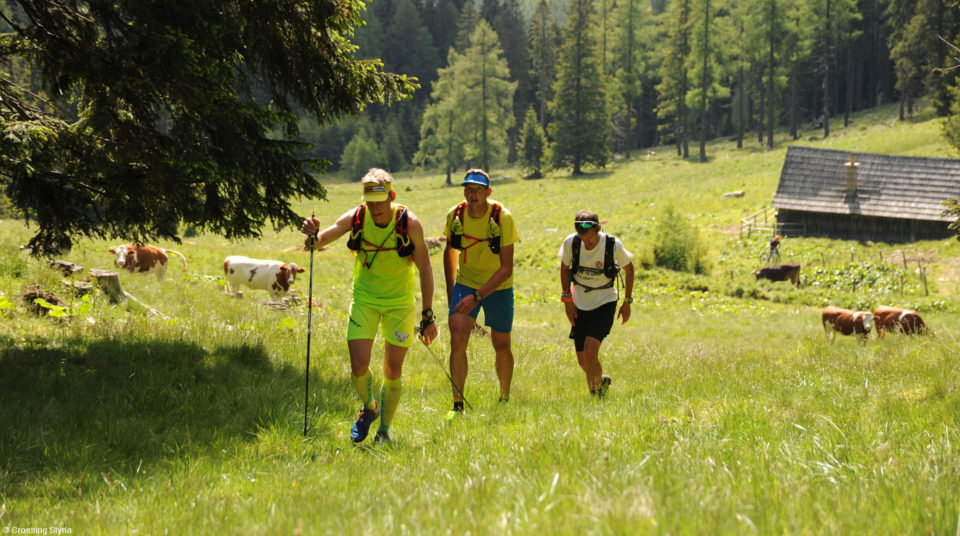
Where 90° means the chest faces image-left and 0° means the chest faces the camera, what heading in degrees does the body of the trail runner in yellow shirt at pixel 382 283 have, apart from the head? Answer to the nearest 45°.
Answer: approximately 0°

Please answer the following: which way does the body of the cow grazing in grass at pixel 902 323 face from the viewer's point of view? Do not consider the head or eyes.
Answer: to the viewer's right

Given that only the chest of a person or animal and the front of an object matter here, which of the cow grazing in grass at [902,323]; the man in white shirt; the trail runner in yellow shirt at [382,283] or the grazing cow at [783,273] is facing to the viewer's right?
the cow grazing in grass

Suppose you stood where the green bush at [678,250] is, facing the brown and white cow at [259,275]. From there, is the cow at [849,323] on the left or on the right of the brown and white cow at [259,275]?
left

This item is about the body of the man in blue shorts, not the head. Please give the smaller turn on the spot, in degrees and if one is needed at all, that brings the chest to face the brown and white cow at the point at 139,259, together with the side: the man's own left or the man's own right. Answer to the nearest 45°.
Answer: approximately 135° to the man's own right

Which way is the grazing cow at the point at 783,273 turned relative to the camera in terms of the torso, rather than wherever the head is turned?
to the viewer's left
